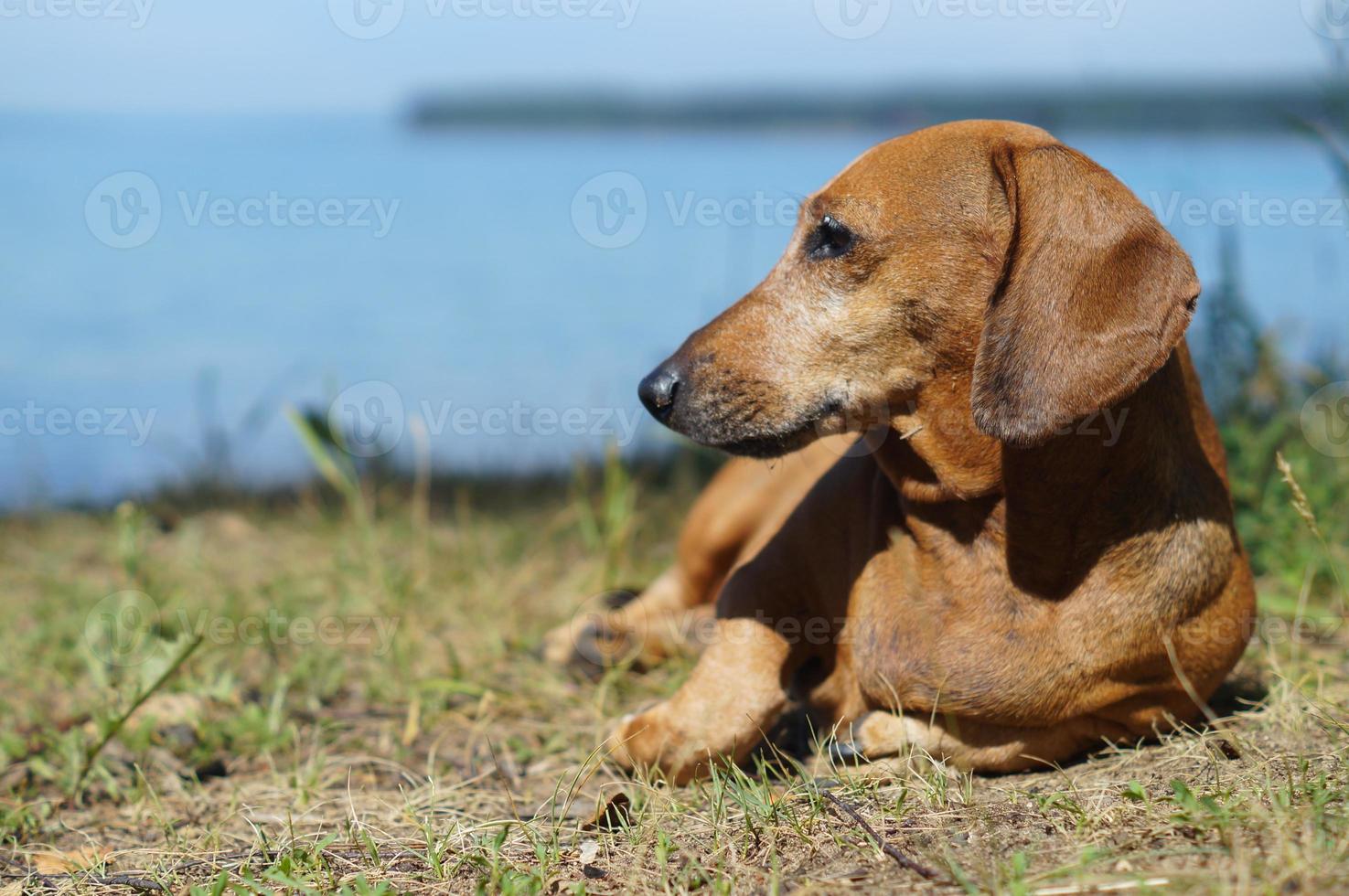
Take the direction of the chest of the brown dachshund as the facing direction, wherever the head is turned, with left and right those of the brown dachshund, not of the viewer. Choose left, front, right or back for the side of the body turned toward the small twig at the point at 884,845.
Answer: front

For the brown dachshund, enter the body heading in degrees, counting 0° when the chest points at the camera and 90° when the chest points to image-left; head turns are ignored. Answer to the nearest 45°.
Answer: approximately 0°

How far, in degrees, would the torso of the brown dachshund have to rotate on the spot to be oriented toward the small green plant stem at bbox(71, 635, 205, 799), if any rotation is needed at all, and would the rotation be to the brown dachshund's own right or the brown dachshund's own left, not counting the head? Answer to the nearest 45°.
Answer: approximately 90° to the brown dachshund's own right

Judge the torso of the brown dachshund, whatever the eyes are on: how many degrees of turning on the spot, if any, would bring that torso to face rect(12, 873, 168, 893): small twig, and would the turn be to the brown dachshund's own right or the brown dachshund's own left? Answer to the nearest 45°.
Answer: approximately 45° to the brown dachshund's own right
